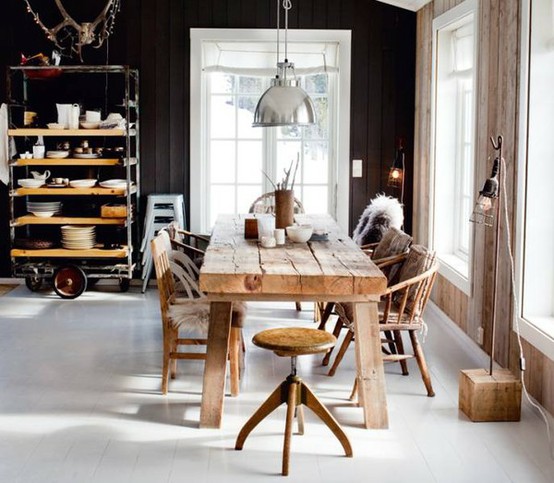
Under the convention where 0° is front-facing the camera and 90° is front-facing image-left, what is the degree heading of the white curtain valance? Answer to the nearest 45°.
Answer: approximately 0°

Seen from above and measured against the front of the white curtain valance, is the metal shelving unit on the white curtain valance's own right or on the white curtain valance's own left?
on the white curtain valance's own right

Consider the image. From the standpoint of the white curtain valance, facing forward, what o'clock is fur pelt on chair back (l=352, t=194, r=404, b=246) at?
The fur pelt on chair back is roughly at 11 o'clock from the white curtain valance.

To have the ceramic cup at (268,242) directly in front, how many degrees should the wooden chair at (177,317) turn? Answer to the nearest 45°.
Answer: approximately 45° to its left

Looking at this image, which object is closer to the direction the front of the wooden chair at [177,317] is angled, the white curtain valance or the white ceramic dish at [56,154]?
the white curtain valance

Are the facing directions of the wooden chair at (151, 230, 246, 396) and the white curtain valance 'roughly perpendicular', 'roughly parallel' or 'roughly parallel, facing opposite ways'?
roughly perpendicular

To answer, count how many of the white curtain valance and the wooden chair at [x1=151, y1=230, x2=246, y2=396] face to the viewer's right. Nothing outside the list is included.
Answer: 1

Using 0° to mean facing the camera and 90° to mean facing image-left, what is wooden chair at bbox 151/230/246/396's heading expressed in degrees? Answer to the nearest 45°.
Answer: approximately 270°

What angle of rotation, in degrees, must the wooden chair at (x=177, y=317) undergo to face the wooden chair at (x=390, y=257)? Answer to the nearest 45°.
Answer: approximately 45° to its left

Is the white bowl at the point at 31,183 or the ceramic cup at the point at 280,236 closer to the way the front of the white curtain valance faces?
the ceramic cup

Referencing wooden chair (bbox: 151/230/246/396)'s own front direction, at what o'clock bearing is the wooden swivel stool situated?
The wooden swivel stool is roughly at 2 o'clock from the wooden chair.
